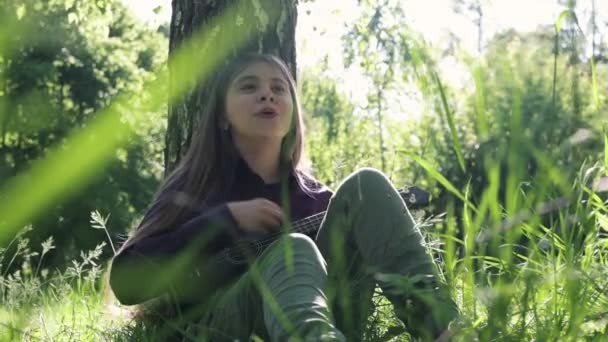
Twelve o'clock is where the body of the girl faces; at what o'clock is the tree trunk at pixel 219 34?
The tree trunk is roughly at 7 o'clock from the girl.

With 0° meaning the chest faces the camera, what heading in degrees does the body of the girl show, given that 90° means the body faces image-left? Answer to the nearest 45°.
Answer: approximately 315°
